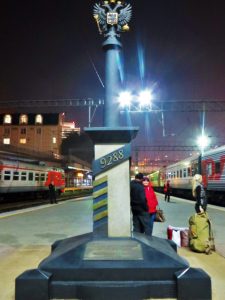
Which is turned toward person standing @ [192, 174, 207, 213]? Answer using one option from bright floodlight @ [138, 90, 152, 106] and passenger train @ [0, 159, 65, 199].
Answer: the bright floodlight

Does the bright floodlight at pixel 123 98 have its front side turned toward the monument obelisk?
yes

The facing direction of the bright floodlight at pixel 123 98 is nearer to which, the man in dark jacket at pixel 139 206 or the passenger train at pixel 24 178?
the man in dark jacket

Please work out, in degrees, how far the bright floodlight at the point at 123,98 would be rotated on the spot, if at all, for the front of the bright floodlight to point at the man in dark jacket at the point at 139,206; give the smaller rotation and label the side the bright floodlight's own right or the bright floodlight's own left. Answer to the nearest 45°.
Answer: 0° — it already faces them

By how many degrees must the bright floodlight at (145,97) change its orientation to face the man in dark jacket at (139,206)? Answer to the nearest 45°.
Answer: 0° — it already faces them

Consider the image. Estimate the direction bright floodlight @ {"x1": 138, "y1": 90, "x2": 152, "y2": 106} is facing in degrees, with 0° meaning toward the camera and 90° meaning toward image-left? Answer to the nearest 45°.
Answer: approximately 0°

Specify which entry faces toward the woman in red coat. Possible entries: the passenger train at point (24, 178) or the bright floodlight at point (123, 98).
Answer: the bright floodlight
